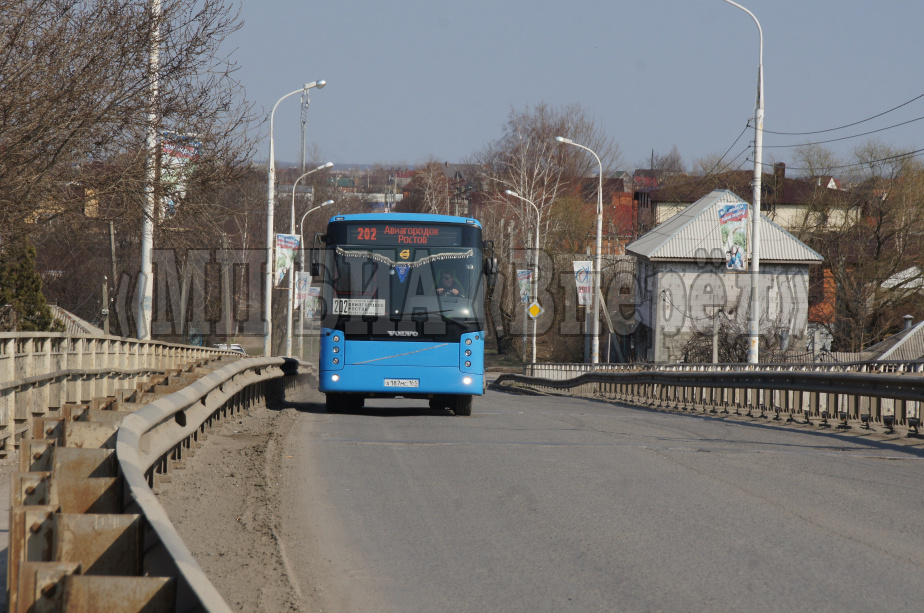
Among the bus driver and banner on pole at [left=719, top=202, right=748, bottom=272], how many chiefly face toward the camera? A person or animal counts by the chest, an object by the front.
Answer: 2

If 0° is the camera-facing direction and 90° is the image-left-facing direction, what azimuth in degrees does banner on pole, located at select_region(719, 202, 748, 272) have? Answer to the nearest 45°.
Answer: approximately 0°

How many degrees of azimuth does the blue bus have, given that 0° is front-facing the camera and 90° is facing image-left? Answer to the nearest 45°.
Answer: approximately 0°

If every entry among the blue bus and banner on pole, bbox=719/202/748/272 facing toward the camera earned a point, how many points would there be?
2

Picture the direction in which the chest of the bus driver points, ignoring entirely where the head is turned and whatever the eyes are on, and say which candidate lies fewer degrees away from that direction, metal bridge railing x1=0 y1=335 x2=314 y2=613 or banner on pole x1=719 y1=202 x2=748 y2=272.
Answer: the metal bridge railing
